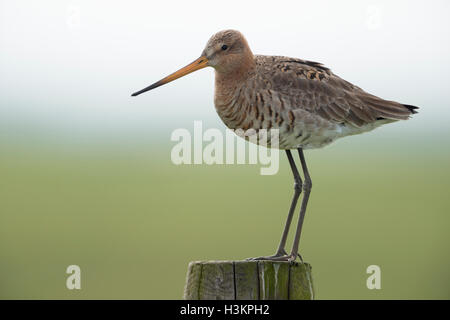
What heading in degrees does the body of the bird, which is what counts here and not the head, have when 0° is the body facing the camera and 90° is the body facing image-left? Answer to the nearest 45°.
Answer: approximately 90°
